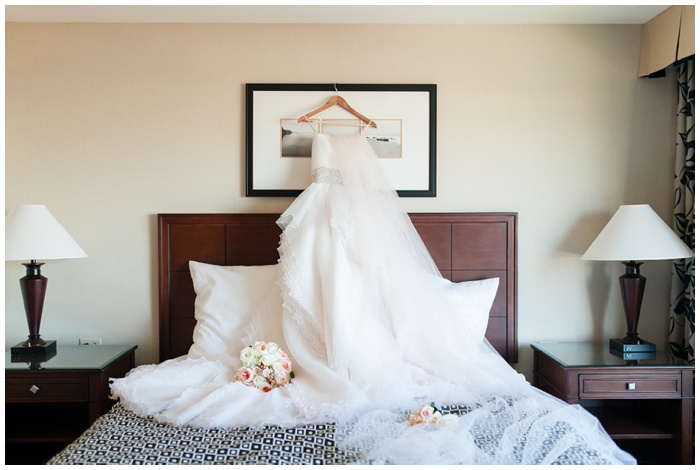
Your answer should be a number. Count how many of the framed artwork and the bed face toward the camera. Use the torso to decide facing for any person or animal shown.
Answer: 2

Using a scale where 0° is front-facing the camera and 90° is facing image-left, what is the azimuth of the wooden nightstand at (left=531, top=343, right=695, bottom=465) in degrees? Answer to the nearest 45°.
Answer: approximately 0°

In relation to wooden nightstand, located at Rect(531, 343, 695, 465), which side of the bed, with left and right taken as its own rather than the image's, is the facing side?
left

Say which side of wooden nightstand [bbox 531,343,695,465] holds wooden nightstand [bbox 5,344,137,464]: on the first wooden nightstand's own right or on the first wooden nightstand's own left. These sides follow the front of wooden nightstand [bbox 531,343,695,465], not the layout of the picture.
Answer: on the first wooden nightstand's own right

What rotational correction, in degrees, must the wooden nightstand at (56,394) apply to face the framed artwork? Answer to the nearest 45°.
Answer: approximately 90° to its left

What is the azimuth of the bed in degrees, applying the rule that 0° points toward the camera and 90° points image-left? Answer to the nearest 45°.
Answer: approximately 0°

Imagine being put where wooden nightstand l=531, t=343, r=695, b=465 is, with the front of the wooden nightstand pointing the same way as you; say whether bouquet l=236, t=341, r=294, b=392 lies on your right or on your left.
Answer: on your right

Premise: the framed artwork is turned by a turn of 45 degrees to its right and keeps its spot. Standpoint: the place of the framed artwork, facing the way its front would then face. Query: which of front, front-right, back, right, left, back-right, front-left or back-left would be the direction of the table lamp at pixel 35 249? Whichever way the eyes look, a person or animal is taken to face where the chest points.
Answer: front-right

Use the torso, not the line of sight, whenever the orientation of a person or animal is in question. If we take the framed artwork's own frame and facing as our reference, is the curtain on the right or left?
on its left

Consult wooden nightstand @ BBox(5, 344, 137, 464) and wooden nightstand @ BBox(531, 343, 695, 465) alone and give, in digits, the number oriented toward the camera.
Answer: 2

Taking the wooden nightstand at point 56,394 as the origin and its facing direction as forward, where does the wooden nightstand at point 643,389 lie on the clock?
the wooden nightstand at point 643,389 is roughly at 10 o'clock from the wooden nightstand at point 56,394.
